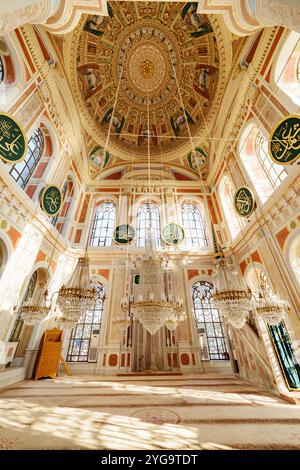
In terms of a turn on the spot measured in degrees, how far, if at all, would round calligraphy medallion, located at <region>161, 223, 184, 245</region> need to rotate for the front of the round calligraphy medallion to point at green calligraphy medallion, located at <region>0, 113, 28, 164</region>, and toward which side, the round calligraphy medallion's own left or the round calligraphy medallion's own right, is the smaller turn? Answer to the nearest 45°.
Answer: approximately 45° to the round calligraphy medallion's own right

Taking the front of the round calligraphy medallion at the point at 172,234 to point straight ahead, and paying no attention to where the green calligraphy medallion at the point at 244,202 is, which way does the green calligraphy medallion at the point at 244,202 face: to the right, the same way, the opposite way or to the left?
to the right

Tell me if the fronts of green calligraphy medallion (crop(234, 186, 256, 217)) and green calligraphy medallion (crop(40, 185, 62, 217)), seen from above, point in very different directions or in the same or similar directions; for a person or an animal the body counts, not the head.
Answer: very different directions

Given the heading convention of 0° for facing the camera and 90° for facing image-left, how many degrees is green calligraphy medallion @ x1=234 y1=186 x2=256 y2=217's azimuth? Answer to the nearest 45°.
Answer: approximately 45°

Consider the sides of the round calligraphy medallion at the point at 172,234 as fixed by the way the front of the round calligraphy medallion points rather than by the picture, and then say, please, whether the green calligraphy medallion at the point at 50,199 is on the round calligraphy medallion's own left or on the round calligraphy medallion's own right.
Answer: on the round calligraphy medallion's own right

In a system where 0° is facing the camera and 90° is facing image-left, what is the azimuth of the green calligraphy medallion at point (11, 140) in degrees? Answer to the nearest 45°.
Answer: approximately 315°

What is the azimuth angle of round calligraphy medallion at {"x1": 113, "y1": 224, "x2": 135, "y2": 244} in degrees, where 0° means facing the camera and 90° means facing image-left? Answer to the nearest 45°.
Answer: approximately 0°

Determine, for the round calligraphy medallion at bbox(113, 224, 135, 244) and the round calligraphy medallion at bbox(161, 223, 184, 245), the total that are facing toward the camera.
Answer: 2

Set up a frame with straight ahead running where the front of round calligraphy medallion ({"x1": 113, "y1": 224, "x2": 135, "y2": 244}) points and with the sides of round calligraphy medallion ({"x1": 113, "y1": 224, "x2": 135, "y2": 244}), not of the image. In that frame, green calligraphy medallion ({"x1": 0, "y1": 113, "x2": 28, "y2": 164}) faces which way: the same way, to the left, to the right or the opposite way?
to the left

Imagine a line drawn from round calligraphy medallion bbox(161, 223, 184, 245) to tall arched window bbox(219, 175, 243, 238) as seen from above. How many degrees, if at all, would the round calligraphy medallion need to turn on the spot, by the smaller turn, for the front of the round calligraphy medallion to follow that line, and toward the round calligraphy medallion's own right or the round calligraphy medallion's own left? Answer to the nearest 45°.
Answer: approximately 90° to the round calligraphy medallion's own left
